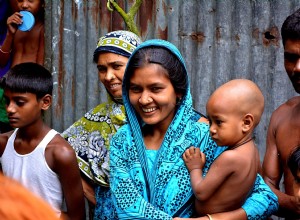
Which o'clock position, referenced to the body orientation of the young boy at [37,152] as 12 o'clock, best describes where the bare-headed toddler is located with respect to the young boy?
The bare-headed toddler is roughly at 9 o'clock from the young boy.

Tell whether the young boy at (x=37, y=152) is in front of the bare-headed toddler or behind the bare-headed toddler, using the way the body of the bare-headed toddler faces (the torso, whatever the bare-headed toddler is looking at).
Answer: in front

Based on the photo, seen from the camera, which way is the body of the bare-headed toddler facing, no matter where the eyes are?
to the viewer's left

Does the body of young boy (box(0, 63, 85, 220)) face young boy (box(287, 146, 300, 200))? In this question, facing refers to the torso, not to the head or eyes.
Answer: no

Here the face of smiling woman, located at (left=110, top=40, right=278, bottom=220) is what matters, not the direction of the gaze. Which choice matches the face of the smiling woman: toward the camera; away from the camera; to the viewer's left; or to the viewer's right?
toward the camera

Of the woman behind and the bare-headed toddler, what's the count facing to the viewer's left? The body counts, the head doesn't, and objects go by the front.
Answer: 1

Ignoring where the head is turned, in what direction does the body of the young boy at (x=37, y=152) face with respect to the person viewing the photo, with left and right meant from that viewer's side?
facing the viewer and to the left of the viewer

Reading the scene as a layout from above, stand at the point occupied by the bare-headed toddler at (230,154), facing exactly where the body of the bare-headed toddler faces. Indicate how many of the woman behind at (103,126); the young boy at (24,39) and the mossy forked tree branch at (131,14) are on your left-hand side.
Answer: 0

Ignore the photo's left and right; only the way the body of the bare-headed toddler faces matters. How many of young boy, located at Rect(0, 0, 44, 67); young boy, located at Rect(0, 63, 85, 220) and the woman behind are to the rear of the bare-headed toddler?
0

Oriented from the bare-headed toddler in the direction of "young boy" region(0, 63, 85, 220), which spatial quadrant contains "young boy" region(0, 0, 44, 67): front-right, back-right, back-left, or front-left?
front-right

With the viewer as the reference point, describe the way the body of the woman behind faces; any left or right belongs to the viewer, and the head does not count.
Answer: facing the viewer

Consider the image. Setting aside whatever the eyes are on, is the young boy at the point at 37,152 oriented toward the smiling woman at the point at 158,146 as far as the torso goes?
no

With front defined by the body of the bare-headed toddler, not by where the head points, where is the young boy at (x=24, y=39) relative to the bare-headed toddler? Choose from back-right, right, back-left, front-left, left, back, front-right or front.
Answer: front-right

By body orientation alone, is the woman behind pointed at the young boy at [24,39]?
no

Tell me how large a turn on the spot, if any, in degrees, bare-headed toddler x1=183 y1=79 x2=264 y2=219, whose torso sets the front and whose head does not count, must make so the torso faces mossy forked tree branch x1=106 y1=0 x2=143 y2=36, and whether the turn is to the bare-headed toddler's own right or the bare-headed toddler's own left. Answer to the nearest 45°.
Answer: approximately 45° to the bare-headed toddler's own right
